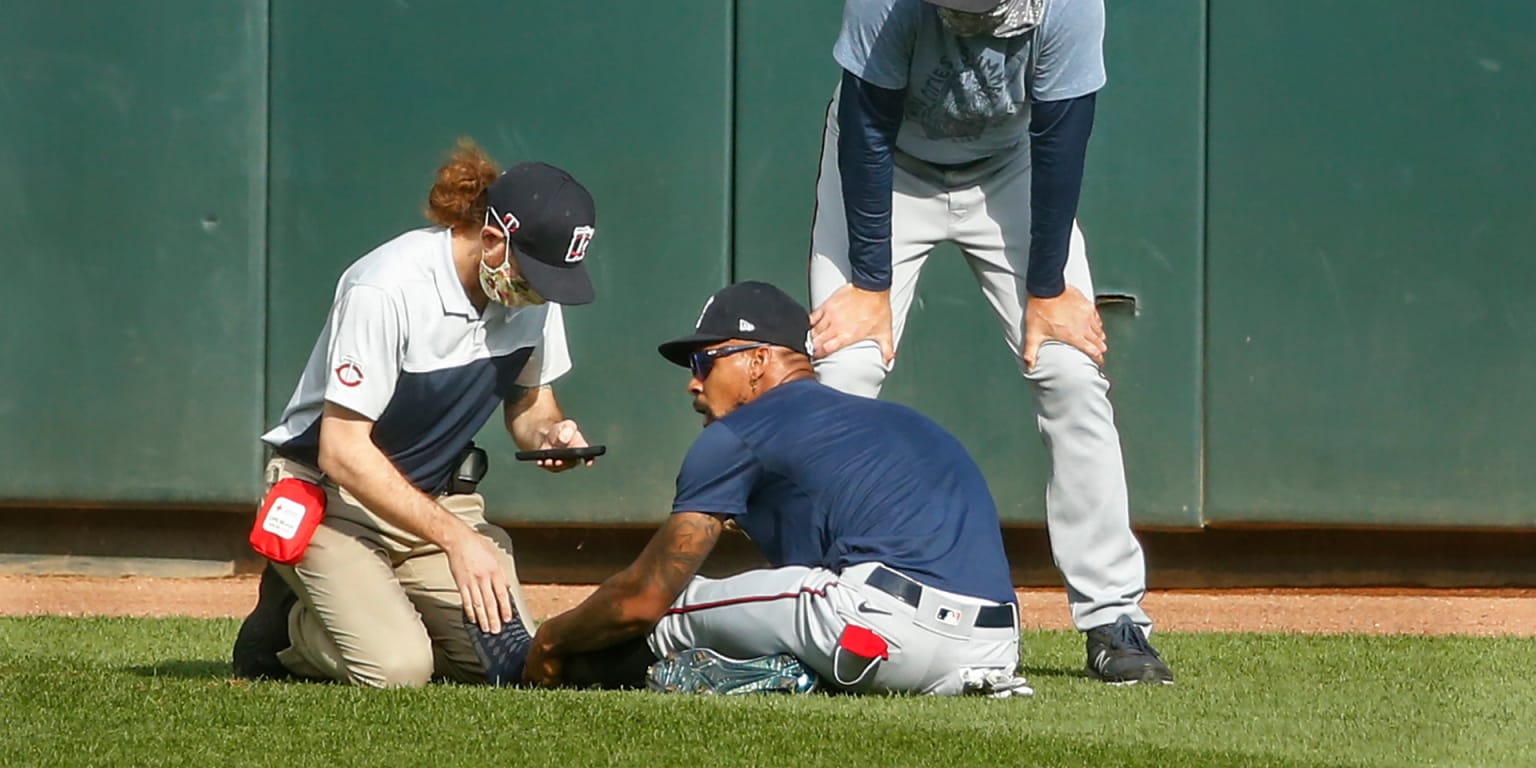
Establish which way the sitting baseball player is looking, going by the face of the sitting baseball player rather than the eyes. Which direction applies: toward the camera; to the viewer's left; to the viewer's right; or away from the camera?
to the viewer's left

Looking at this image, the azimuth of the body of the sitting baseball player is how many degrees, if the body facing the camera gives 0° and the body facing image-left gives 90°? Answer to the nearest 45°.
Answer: approximately 135°
